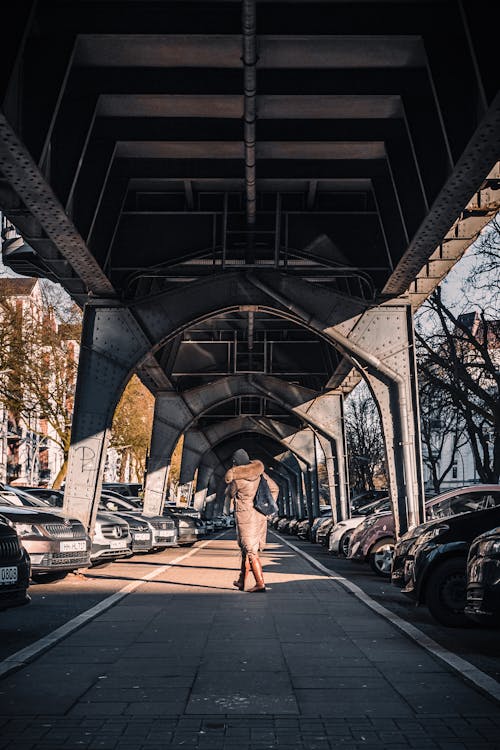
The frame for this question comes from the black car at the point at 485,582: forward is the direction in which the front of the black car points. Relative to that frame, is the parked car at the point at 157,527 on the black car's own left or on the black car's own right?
on the black car's own right

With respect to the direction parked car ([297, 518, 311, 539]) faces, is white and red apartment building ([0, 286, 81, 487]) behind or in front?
in front

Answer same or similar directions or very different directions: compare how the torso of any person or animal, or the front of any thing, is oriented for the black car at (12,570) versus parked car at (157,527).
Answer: same or similar directions

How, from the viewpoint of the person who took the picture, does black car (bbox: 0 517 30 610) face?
facing the viewer and to the right of the viewer

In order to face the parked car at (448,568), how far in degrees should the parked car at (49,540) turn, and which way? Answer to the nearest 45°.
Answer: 0° — it already faces it

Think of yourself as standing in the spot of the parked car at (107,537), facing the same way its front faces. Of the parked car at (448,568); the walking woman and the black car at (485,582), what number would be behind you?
0

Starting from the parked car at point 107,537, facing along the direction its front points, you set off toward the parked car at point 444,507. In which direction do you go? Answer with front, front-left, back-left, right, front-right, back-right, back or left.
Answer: front

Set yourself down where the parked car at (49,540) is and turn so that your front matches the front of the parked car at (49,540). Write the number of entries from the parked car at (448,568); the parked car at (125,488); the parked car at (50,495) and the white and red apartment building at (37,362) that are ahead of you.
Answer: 1

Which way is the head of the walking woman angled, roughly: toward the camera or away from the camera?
away from the camera

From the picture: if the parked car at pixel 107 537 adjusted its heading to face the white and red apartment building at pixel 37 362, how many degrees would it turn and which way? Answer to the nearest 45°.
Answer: approximately 135° to its left

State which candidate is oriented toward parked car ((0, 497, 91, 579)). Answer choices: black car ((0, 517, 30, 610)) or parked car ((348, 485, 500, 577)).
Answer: parked car ((348, 485, 500, 577))

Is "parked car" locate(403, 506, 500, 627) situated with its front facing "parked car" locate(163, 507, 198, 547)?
no

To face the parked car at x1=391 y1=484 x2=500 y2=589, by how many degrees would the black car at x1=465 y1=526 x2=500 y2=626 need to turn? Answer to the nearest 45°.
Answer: approximately 135° to its right

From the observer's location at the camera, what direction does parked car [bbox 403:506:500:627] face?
facing the viewer and to the left of the viewer

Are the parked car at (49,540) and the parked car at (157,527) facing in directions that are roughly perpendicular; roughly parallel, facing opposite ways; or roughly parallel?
roughly parallel
